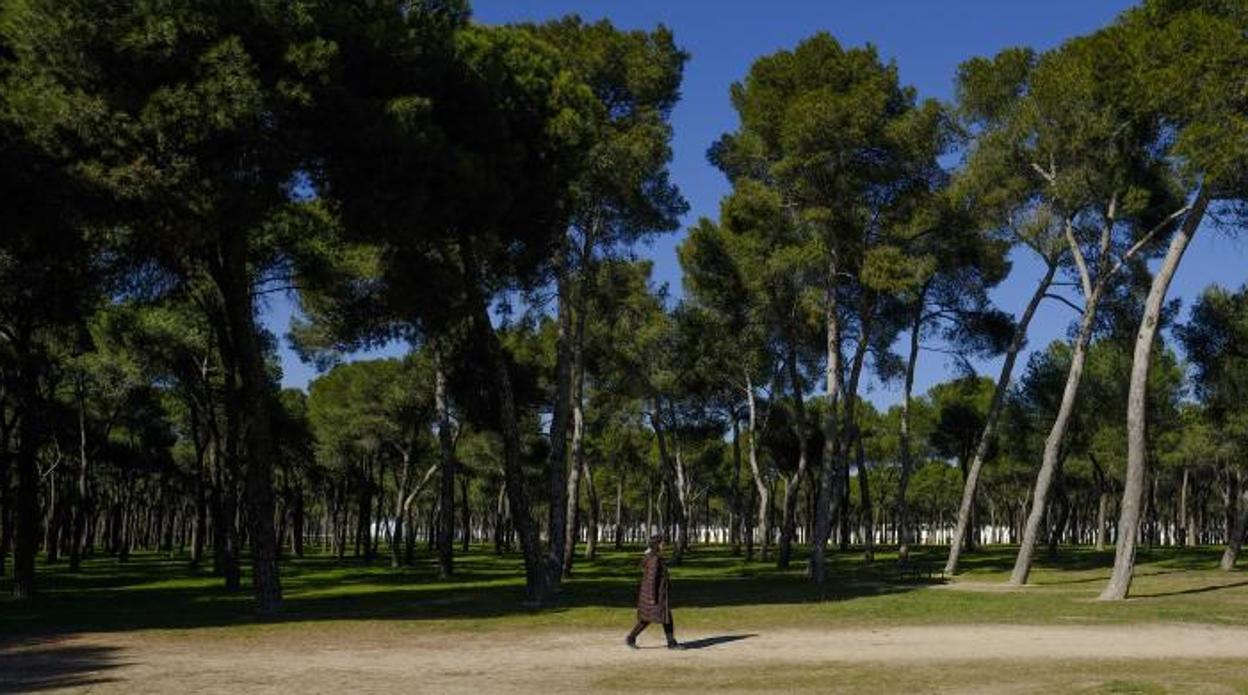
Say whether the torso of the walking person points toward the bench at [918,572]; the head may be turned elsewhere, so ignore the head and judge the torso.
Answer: no

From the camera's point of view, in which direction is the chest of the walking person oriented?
to the viewer's right
